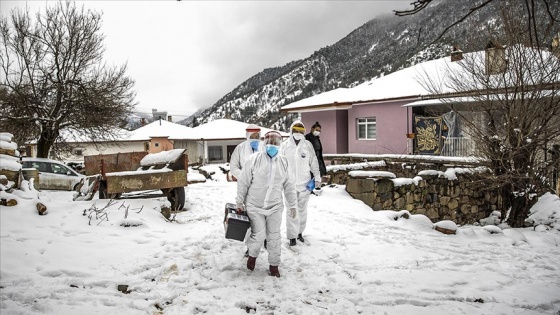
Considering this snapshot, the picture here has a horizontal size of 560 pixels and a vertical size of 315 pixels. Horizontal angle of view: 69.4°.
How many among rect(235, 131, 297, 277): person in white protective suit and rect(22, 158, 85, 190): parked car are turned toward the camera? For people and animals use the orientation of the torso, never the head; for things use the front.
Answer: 1

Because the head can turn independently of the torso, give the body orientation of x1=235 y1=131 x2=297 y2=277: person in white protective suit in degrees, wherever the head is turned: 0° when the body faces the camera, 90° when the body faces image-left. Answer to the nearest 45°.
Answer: approximately 0°

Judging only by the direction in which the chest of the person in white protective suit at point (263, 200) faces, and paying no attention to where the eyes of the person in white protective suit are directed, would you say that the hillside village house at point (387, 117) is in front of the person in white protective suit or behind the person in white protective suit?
behind

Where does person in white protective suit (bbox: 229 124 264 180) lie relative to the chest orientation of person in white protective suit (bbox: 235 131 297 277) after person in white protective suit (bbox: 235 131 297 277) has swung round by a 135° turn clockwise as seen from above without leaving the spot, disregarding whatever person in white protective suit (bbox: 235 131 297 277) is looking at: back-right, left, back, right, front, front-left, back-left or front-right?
front-right

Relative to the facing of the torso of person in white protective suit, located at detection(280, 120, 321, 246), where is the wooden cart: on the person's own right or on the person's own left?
on the person's own right

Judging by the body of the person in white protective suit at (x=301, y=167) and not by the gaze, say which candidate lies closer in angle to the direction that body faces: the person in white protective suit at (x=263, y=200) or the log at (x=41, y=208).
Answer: the person in white protective suit

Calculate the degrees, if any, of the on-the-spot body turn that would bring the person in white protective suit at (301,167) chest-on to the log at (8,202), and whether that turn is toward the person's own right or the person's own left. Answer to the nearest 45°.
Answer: approximately 90° to the person's own right

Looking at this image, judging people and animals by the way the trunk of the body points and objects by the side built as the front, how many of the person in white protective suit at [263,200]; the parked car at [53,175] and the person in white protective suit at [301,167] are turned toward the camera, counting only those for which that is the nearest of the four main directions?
2
